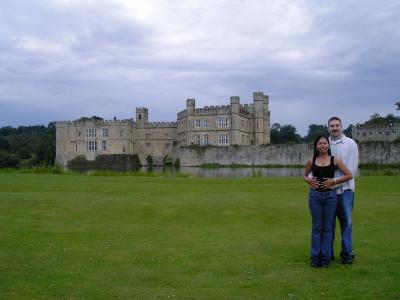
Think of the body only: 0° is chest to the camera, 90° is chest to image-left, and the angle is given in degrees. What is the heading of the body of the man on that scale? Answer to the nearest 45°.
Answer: approximately 45°

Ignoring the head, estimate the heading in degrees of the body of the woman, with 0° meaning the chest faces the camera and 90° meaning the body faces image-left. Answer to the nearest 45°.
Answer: approximately 0°
